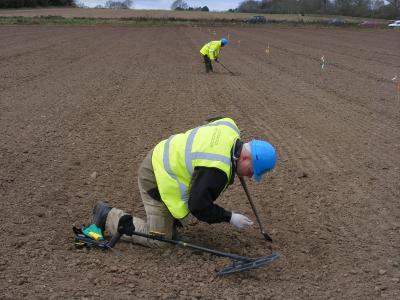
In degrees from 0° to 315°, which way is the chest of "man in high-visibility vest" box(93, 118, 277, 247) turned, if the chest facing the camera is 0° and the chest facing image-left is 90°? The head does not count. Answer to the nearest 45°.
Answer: approximately 270°
